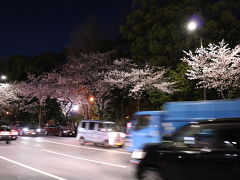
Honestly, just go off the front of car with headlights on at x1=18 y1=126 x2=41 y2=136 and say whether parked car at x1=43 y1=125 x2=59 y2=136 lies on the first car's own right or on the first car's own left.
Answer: on the first car's own left

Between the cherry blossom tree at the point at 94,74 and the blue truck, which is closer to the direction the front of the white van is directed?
the blue truck

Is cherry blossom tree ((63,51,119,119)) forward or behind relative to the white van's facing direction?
behind

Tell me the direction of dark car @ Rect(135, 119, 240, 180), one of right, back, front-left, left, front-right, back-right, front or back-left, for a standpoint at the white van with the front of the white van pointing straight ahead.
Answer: front-right

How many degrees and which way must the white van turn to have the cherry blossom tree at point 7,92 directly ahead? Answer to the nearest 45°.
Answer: approximately 180°

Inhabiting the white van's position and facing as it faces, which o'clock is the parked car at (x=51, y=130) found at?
The parked car is roughly at 7 o'clock from the white van.

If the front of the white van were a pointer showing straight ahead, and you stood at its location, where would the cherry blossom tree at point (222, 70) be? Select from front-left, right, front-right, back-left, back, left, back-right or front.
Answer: front-left

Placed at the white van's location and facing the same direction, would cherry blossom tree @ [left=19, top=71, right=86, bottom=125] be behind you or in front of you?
behind
